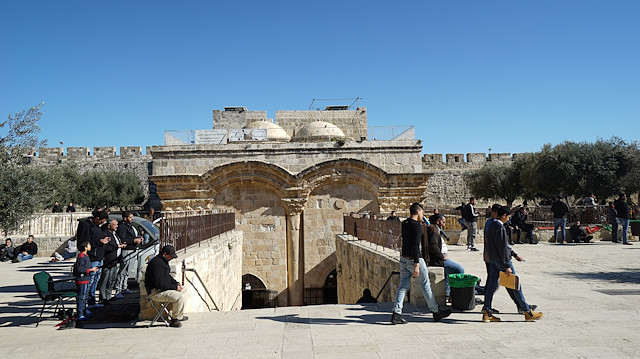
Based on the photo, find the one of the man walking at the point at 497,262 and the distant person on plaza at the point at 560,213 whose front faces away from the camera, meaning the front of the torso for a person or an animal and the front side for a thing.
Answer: the distant person on plaza

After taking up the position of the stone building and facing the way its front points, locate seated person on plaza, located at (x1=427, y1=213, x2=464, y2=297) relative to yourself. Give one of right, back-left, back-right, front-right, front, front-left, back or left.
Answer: front

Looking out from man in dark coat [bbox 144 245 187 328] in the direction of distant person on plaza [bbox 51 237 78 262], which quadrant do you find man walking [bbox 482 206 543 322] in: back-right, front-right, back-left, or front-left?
back-right

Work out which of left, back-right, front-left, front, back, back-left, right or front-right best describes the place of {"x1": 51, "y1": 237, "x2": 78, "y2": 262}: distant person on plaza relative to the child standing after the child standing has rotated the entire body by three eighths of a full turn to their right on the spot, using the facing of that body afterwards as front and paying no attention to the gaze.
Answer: back-right

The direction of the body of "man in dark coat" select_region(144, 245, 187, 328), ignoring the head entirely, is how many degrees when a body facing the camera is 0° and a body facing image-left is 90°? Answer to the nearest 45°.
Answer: approximately 270°

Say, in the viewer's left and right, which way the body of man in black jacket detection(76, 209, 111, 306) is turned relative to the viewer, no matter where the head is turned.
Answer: facing to the right of the viewer

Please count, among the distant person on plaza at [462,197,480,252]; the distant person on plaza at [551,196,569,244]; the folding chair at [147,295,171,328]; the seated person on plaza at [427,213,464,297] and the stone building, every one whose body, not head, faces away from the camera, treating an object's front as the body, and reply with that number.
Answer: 1

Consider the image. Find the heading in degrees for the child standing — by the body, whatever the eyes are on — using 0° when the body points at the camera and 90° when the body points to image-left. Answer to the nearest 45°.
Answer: approximately 270°

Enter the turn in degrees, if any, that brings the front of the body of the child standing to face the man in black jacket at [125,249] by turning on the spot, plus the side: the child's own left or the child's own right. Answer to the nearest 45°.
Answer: approximately 90° to the child's own left

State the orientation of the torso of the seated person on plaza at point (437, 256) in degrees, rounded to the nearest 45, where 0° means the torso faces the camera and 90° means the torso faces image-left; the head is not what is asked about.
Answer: approximately 270°

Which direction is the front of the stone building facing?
toward the camera

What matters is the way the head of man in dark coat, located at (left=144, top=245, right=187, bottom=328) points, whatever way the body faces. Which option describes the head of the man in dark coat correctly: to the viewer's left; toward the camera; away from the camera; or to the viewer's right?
to the viewer's right
